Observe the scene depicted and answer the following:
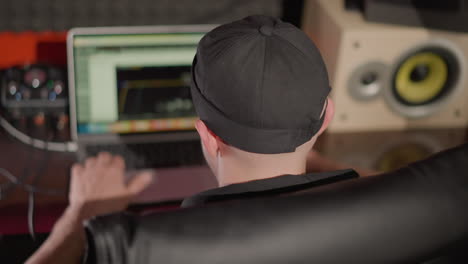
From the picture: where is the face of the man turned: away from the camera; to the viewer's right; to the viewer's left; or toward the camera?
away from the camera

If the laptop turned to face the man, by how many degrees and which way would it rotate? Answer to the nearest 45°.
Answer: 0° — it already faces them

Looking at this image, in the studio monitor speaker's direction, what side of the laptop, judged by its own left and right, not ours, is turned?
left

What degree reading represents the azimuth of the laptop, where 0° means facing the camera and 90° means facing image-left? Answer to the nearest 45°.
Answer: approximately 0°

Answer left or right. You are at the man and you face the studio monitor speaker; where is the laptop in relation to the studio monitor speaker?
left

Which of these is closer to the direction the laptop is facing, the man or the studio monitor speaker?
the man
